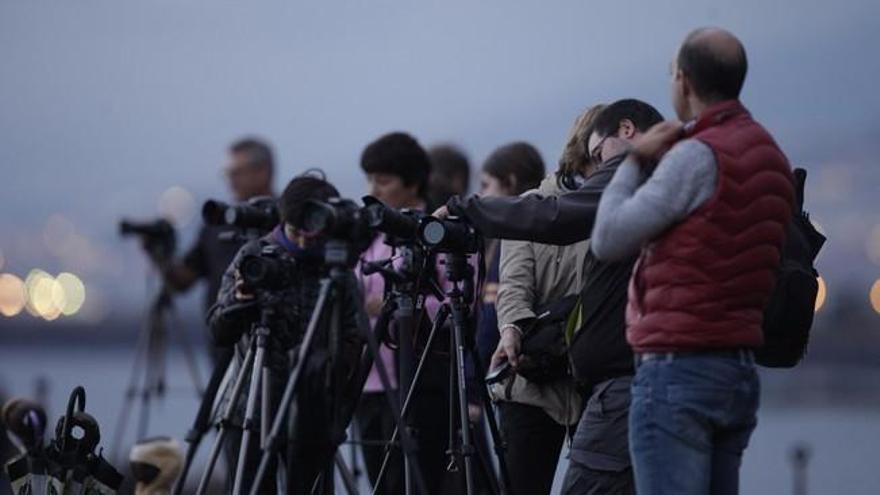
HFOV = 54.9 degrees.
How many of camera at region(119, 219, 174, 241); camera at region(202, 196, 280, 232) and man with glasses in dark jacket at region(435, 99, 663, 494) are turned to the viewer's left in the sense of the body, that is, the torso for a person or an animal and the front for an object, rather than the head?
3

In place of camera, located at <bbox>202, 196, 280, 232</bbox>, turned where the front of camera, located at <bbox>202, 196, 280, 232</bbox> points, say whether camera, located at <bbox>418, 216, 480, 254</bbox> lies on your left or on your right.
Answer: on your left

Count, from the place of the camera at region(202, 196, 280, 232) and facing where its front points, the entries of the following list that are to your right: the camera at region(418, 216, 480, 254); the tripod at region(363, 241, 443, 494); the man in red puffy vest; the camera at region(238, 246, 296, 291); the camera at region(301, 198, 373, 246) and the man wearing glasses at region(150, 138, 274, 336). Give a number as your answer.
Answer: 1

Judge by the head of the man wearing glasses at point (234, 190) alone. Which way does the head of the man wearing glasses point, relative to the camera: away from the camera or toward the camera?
toward the camera

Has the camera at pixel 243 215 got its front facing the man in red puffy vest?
no

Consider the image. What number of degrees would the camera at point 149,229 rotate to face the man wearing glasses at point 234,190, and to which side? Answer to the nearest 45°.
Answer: approximately 180°

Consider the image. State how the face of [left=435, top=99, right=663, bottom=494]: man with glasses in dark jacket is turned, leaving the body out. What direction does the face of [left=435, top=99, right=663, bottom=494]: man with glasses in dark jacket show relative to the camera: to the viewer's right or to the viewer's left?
to the viewer's left

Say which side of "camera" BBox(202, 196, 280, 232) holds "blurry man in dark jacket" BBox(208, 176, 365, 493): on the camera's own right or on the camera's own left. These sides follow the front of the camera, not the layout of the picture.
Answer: on the camera's own left

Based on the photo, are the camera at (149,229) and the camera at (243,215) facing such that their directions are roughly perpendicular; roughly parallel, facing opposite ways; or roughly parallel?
roughly parallel

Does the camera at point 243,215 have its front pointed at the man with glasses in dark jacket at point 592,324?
no

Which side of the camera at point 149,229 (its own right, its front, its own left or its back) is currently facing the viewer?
left

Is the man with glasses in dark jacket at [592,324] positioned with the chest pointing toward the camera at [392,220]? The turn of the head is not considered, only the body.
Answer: yes

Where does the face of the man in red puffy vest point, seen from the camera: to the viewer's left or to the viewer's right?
to the viewer's left

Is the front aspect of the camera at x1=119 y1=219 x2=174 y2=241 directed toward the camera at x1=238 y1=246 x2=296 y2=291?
no

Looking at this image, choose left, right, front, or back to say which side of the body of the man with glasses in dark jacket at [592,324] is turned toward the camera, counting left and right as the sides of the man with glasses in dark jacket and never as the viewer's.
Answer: left

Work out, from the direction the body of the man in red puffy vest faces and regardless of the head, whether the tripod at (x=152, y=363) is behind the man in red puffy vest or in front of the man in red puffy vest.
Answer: in front

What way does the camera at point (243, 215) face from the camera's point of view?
to the viewer's left

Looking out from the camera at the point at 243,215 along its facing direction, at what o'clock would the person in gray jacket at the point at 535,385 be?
The person in gray jacket is roughly at 7 o'clock from the camera.

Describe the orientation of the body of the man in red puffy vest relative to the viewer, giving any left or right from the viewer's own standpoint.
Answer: facing away from the viewer and to the left of the viewer
